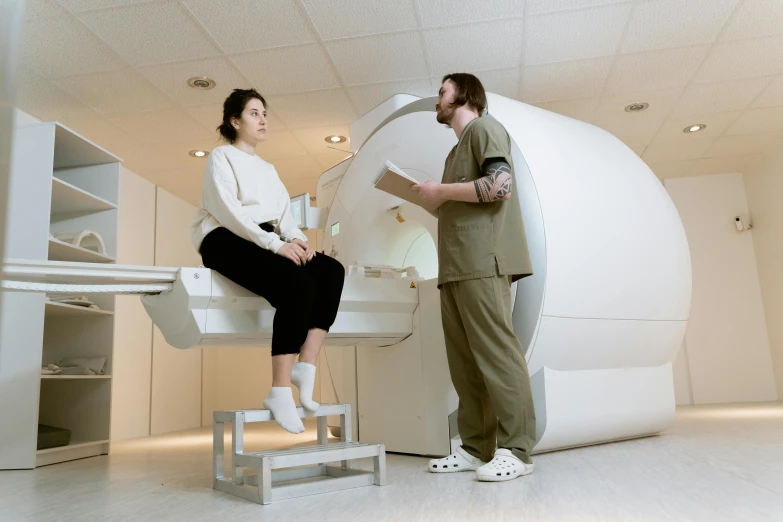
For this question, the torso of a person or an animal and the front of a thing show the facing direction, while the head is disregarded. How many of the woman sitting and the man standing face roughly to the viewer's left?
1

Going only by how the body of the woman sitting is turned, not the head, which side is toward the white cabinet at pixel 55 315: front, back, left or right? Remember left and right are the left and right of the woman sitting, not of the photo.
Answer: back

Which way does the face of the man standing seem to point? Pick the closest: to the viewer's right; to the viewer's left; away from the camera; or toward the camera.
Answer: to the viewer's left

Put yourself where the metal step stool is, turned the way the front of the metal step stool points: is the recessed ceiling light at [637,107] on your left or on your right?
on your left

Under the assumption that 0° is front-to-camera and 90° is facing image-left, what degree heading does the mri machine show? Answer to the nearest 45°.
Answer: approximately 45°

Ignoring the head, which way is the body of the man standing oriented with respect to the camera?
to the viewer's left

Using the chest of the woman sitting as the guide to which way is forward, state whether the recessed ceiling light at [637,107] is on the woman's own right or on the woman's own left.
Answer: on the woman's own left

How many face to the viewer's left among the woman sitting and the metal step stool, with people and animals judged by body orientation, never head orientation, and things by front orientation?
0

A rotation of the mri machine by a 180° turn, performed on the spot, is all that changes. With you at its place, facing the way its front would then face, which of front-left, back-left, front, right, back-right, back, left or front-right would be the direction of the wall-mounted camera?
front

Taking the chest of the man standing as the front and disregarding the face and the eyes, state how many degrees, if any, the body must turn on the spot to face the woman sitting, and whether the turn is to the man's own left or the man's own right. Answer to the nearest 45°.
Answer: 0° — they already face them

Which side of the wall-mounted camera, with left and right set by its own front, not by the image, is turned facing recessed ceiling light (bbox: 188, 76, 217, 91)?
front

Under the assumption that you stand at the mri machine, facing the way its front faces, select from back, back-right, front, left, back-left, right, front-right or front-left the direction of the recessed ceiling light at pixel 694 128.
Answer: back
